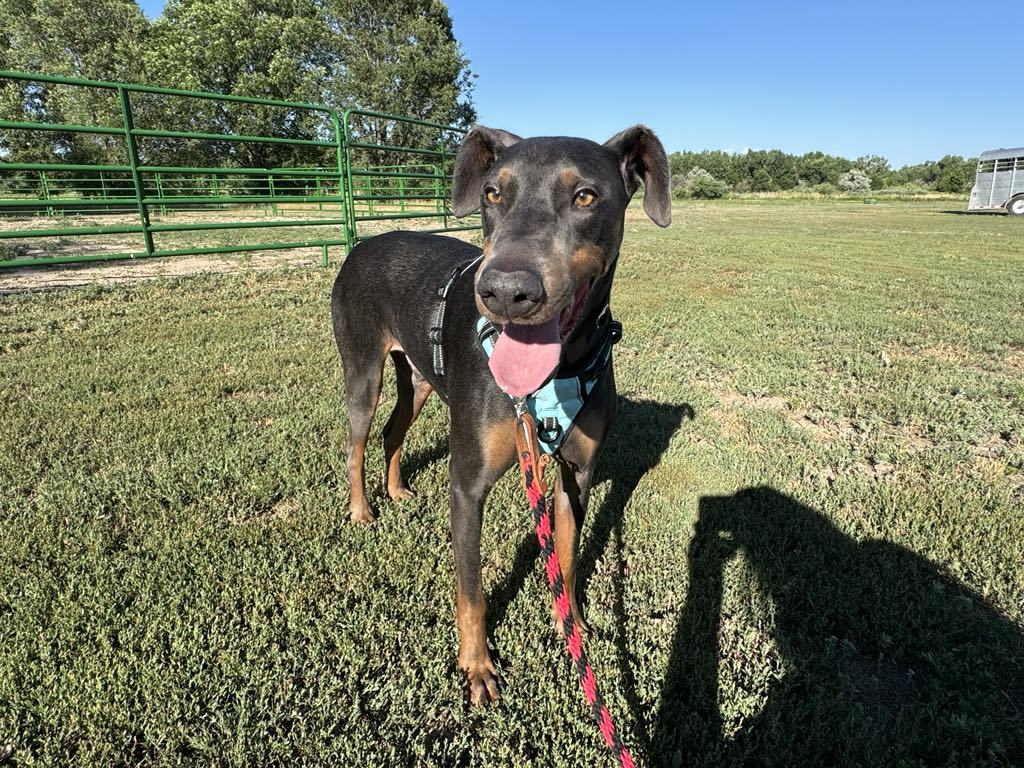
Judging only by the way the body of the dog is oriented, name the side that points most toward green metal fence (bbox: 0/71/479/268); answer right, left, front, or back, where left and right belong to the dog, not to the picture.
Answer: back

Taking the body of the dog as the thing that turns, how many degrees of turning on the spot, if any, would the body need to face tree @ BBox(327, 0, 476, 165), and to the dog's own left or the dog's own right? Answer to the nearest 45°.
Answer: approximately 135° to the dog's own left

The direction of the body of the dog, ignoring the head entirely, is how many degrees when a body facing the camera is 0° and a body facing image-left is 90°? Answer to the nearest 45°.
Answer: approximately 315°

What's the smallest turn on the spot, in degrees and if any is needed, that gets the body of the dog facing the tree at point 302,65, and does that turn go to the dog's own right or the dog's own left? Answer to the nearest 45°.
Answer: approximately 135° to the dog's own left

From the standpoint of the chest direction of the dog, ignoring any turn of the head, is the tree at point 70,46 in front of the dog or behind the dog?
behind

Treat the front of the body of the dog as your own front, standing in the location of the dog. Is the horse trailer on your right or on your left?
on your left
